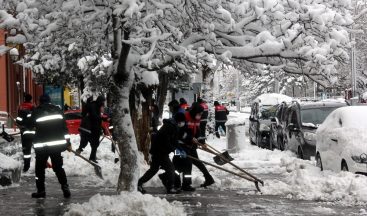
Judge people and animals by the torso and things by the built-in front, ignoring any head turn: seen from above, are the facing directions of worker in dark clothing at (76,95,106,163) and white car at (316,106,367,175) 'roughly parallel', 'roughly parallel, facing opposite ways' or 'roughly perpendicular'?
roughly perpendicular

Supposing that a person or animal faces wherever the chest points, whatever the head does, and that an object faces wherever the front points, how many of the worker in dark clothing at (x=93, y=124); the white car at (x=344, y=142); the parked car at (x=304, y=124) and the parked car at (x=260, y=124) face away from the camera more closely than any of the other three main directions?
0

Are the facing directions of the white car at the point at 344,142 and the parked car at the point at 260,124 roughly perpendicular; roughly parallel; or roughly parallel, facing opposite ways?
roughly parallel

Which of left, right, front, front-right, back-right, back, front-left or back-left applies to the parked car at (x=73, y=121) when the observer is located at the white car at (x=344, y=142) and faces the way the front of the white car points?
back

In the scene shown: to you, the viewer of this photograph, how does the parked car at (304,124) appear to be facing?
facing the viewer and to the right of the viewer

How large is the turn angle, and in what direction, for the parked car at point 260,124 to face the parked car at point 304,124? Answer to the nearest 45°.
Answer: approximately 45° to its right

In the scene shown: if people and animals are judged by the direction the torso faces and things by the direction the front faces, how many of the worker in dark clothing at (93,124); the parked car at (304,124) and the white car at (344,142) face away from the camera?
0

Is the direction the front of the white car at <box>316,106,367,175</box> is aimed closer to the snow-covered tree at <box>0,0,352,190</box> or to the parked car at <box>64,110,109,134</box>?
the snow-covered tree

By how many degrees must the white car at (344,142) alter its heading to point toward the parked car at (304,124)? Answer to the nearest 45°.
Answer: approximately 135° to its left

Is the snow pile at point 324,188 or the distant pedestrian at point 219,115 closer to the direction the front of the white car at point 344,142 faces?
the snow pile

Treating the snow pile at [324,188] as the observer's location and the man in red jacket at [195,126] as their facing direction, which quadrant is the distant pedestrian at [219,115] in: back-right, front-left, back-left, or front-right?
front-right

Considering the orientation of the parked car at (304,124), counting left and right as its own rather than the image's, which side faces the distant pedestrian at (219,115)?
back

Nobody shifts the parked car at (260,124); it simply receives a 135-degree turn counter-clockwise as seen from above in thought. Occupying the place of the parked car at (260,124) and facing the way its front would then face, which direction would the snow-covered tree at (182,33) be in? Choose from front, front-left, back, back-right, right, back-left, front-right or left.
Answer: back

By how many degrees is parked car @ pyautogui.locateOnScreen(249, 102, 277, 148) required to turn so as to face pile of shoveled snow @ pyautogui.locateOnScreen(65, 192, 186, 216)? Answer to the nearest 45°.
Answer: approximately 45° to its right
